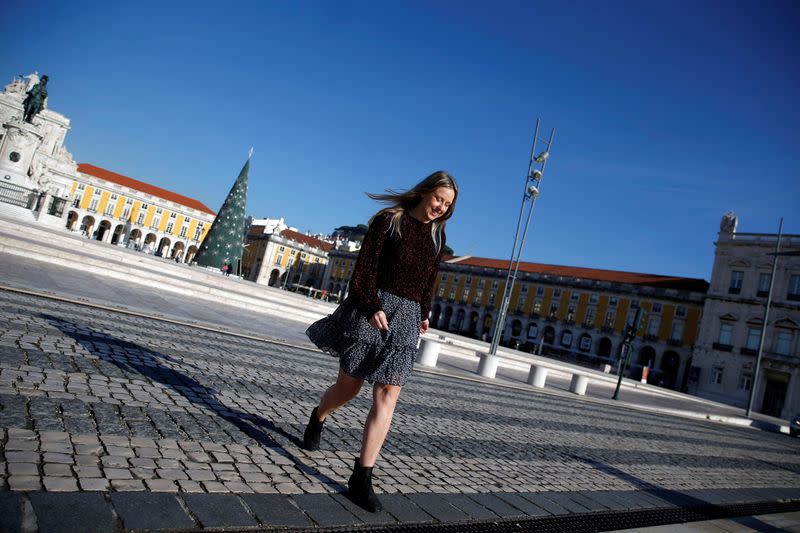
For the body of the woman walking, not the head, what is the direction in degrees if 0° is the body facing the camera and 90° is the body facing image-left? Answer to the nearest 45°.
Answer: approximately 315°

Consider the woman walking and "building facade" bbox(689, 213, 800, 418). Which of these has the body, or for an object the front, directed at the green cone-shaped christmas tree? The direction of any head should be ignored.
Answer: the building facade

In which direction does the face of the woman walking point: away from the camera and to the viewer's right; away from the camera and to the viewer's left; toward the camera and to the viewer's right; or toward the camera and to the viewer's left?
toward the camera and to the viewer's right

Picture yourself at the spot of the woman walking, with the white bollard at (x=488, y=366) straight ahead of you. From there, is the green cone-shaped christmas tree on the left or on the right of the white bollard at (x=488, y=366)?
left

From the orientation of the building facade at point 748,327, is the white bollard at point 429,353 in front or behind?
in front

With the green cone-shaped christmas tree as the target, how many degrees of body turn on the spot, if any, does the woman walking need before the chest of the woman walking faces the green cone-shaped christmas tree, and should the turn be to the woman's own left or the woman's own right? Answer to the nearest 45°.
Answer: approximately 135° to the woman's own left

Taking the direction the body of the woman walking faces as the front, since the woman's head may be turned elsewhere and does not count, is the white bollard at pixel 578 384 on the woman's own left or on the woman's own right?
on the woman's own left

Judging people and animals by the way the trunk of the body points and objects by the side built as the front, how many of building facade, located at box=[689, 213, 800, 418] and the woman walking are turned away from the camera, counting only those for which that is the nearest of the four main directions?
0

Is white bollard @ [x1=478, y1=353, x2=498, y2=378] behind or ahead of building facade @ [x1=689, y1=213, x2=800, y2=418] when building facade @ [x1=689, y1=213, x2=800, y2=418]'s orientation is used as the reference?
ahead
